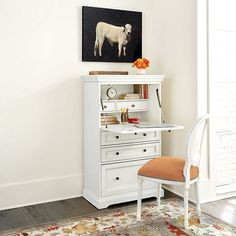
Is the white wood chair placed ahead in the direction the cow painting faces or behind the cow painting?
ahead

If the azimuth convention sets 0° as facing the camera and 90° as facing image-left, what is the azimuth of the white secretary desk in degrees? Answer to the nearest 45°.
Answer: approximately 315°
